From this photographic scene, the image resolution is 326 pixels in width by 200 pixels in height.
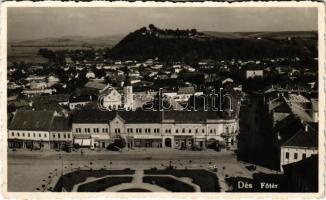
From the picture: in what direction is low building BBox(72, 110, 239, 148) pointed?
toward the camera

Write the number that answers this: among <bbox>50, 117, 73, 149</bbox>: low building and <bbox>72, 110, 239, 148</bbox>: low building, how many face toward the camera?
2

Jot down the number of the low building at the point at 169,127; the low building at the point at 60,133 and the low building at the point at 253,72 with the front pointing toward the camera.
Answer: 3

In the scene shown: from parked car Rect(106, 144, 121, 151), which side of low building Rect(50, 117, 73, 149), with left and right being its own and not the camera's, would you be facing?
left

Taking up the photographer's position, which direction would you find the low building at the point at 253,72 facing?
facing the viewer

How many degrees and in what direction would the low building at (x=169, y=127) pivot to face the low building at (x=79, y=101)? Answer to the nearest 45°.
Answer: approximately 90° to its right

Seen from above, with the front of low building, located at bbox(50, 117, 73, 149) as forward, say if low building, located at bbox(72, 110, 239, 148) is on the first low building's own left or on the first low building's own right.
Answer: on the first low building's own left

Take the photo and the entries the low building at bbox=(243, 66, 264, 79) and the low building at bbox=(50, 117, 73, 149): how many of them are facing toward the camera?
2

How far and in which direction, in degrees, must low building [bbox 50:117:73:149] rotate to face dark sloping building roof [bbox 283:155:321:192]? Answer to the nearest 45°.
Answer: approximately 90° to its left

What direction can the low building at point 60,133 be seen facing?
toward the camera
